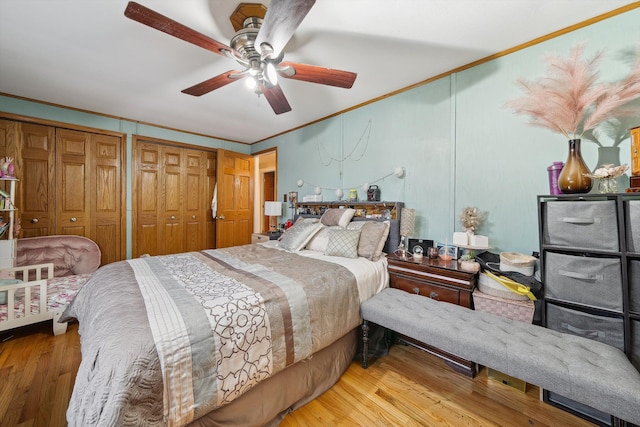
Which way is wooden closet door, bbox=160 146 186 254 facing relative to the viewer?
toward the camera

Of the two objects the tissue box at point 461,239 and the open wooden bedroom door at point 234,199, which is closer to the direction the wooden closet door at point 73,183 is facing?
the tissue box

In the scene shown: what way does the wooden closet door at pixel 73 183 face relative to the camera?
toward the camera

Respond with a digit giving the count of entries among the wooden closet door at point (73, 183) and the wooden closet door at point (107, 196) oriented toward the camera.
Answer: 2

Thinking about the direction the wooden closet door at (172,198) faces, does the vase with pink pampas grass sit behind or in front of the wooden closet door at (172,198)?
in front

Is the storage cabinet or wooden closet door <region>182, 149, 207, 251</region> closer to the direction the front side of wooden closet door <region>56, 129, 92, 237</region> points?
the storage cabinet

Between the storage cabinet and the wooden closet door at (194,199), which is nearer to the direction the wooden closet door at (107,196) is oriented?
the storage cabinet

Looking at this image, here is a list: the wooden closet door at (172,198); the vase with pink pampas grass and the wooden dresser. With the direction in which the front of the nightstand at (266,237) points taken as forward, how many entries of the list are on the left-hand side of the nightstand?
2

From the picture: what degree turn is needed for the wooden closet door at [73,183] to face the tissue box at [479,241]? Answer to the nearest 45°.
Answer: approximately 45° to its left

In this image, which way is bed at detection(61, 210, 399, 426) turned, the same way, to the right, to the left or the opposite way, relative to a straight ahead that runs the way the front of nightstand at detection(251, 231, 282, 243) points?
the same way

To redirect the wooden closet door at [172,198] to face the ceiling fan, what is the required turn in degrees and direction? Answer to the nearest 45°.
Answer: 0° — it already faces it

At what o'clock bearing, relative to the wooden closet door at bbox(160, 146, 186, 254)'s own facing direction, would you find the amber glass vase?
The amber glass vase is roughly at 11 o'clock from the wooden closet door.

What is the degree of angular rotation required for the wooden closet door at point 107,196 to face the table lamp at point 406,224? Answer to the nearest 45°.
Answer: approximately 45° to its left

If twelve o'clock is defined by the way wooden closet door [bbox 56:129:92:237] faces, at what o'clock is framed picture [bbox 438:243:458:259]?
The framed picture is roughly at 11 o'clock from the wooden closet door.

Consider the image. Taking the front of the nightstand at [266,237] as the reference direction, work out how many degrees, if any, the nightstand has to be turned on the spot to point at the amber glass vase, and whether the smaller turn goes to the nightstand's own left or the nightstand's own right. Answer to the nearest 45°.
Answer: approximately 90° to the nightstand's own left

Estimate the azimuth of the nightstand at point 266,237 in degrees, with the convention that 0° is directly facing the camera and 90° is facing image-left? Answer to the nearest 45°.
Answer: approximately 45°

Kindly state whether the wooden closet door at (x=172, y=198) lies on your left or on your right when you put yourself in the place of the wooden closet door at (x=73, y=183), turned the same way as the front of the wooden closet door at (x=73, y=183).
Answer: on your left

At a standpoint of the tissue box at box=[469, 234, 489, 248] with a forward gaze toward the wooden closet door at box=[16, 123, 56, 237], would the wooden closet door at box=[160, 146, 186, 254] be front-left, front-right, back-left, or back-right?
front-right

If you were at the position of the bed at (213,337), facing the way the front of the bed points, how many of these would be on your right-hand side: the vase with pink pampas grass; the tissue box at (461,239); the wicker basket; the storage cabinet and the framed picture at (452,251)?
0
